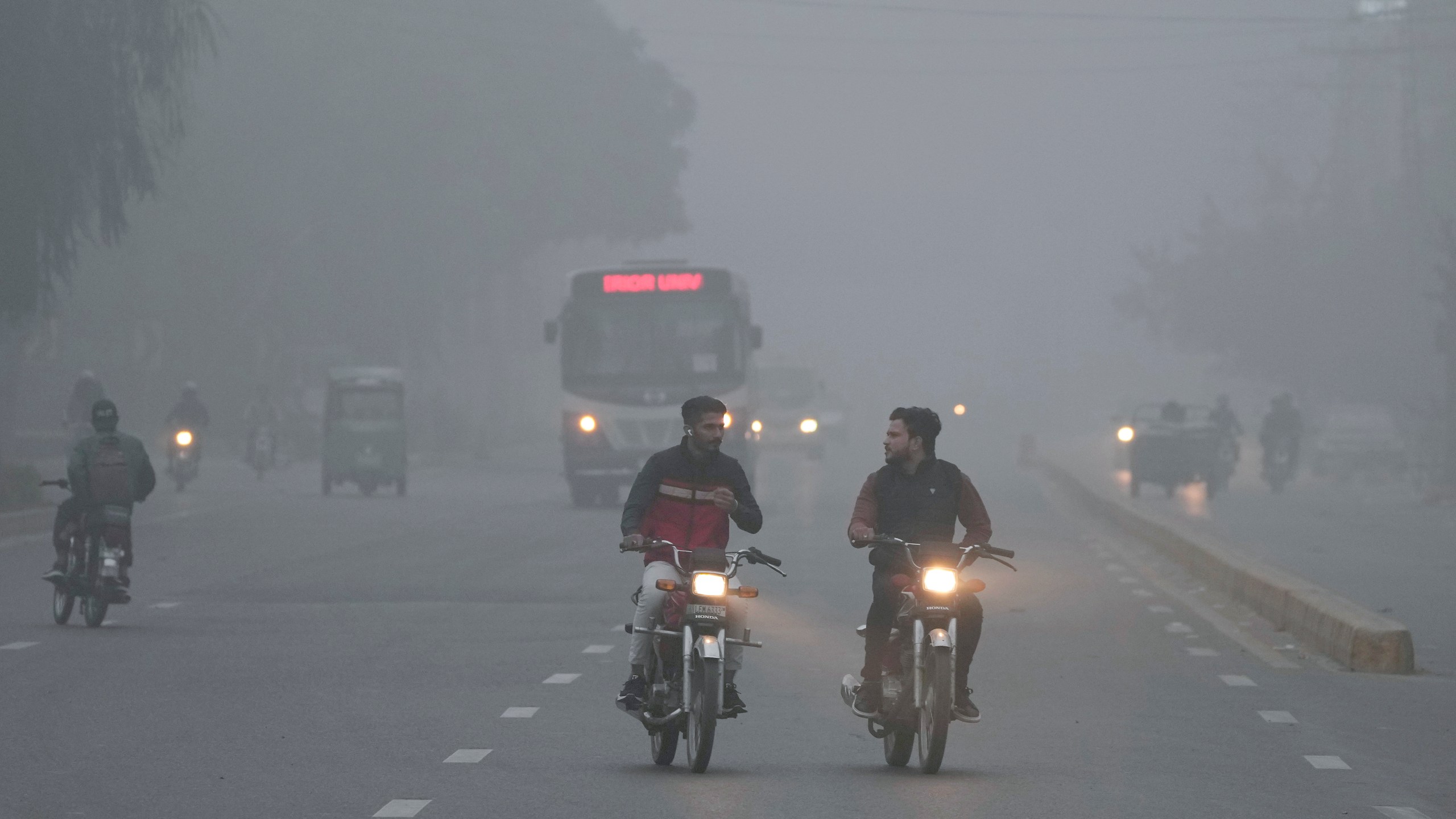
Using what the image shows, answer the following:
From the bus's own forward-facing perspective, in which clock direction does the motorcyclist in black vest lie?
The motorcyclist in black vest is roughly at 12 o'clock from the bus.

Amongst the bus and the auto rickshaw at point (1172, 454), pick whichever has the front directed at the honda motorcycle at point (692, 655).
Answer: the bus

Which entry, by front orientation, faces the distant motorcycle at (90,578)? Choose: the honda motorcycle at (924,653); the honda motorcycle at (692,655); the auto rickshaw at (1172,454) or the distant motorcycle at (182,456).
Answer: the distant motorcycle at (182,456)

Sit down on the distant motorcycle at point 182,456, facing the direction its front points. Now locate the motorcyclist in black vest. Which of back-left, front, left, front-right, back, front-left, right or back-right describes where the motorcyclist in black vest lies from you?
front

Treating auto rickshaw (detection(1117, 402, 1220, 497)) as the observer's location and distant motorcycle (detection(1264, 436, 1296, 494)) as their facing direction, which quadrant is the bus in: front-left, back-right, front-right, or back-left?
back-left

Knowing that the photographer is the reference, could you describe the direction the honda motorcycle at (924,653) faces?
facing the viewer

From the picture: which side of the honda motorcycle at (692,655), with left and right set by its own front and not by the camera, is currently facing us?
front

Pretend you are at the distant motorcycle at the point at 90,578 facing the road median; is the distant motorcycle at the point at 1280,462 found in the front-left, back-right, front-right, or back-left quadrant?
front-left
